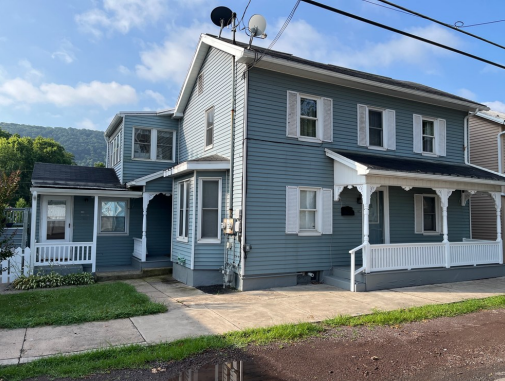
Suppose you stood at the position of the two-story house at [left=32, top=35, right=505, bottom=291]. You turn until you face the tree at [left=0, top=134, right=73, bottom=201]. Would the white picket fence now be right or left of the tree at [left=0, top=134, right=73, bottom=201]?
left

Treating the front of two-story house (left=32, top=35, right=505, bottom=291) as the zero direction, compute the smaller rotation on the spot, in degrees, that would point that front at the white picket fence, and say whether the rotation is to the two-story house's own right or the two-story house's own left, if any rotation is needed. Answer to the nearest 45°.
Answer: approximately 135° to the two-story house's own right

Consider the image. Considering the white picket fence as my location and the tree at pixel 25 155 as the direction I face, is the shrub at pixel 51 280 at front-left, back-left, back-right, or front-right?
back-right
